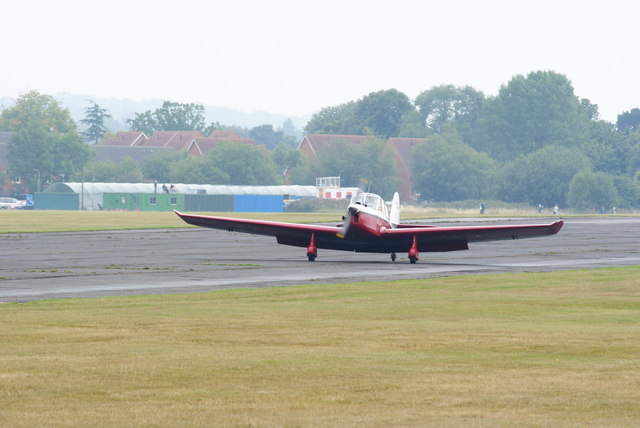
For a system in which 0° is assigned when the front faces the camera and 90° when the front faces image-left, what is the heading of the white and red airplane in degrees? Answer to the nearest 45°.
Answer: approximately 0°
